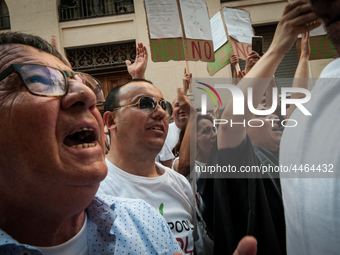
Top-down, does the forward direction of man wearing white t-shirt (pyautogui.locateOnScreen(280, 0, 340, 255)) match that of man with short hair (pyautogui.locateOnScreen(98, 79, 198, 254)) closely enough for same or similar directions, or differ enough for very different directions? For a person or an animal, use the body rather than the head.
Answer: very different directions

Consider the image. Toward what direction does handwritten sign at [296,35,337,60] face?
toward the camera

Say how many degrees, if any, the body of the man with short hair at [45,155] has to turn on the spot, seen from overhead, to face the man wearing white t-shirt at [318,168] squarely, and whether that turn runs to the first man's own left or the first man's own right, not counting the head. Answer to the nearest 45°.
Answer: approximately 45° to the first man's own left

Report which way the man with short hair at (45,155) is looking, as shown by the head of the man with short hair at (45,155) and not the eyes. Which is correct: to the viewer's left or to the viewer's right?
to the viewer's right

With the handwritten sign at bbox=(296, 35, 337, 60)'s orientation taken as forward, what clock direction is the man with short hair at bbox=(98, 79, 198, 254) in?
The man with short hair is roughly at 1 o'clock from the handwritten sign.

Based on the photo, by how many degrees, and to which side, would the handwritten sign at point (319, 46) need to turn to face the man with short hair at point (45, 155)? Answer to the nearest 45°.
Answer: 0° — it already faces them

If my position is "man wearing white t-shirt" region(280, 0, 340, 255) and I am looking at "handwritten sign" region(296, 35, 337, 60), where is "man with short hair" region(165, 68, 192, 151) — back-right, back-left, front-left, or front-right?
front-left

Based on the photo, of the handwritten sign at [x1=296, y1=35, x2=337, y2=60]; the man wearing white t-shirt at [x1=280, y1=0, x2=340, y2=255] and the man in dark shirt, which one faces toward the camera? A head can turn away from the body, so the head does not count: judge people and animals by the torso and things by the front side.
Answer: the handwritten sign

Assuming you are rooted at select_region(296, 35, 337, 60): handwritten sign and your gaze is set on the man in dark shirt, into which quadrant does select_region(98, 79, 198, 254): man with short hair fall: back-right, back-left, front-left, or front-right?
front-right

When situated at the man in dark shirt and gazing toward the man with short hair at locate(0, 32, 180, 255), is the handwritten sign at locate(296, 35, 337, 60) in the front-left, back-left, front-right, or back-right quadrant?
back-right
